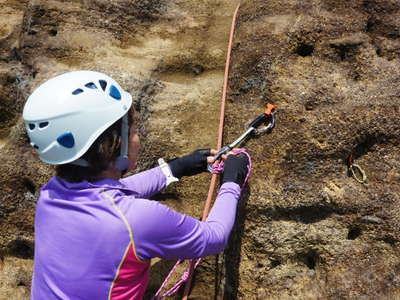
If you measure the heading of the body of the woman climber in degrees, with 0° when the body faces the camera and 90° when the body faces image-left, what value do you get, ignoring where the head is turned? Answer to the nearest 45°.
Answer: approximately 225°

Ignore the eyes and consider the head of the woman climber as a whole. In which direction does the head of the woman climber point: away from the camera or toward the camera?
away from the camera
